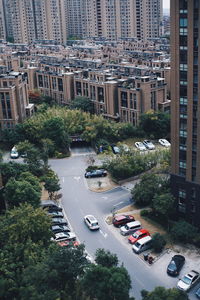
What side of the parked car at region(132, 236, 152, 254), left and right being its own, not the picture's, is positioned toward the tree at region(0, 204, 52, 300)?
front

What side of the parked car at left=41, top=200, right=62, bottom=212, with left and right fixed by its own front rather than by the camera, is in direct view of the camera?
right

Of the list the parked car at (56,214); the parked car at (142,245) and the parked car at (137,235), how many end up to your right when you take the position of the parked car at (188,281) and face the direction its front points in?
3

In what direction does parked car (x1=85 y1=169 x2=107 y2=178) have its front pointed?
to the viewer's left

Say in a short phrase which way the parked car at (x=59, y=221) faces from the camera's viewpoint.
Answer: facing to the right of the viewer

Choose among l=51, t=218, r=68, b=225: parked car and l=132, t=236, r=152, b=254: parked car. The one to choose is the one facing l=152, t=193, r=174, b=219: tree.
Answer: l=51, t=218, r=68, b=225: parked car

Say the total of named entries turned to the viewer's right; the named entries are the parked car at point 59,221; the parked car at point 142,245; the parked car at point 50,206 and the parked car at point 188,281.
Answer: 2

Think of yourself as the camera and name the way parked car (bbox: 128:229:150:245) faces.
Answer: facing the viewer and to the left of the viewer
